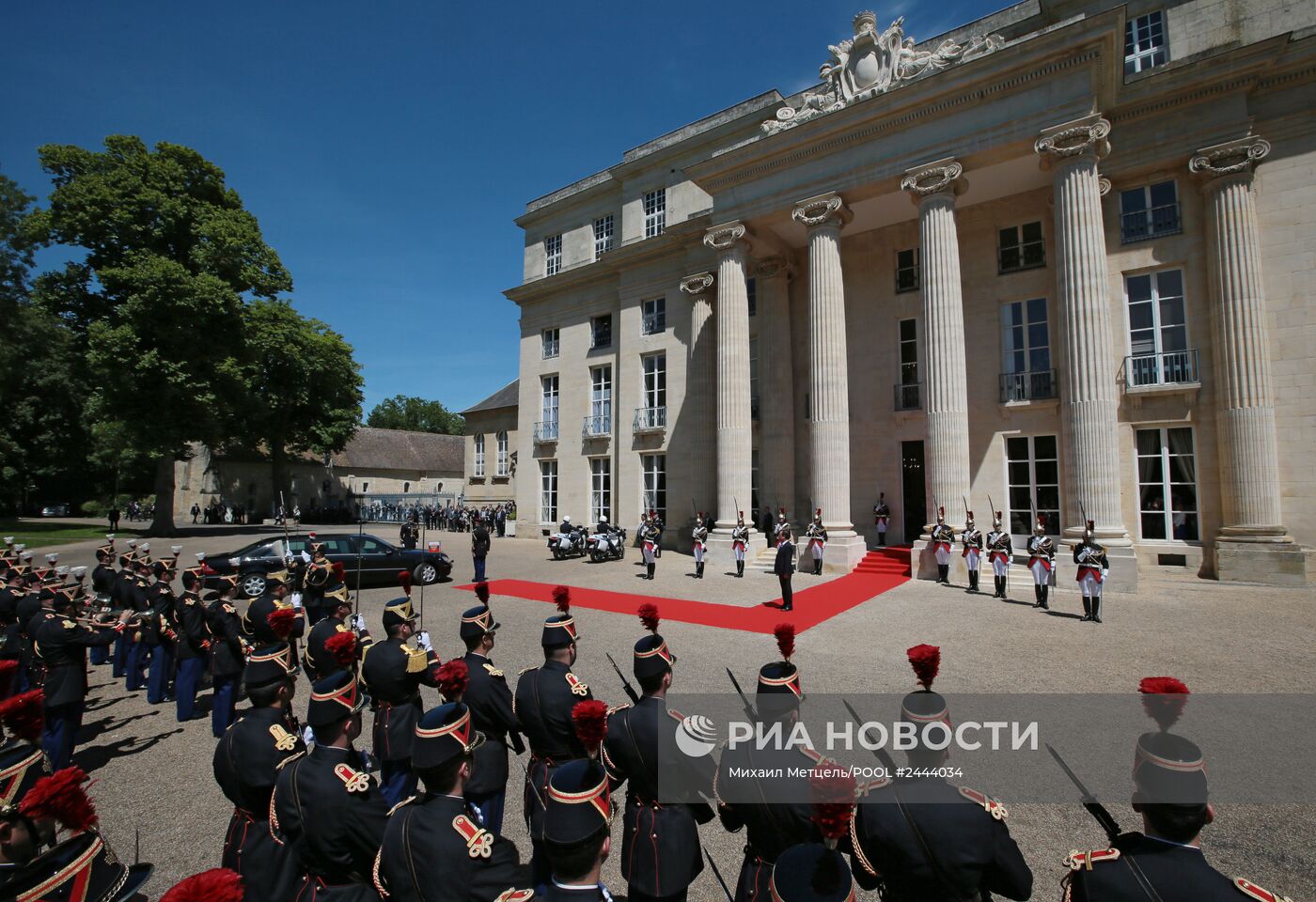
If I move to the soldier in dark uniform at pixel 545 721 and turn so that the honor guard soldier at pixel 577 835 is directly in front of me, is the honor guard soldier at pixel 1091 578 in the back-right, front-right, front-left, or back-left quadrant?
back-left

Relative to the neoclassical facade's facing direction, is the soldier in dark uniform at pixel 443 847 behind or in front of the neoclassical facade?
in front

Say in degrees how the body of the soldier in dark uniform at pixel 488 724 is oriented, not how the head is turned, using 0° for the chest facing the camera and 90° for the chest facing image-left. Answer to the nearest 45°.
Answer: approximately 225°

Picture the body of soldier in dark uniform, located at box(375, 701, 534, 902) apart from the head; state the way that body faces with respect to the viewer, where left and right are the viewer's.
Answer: facing away from the viewer and to the right of the viewer

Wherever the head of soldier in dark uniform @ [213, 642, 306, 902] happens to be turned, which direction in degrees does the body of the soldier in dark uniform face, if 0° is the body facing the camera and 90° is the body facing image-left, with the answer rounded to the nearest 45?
approximately 225°

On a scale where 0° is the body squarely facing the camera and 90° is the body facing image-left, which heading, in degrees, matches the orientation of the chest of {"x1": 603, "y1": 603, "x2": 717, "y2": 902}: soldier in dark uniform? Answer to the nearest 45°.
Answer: approximately 225°

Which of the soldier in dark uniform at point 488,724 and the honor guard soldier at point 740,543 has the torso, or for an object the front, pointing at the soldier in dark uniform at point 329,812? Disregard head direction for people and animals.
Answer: the honor guard soldier

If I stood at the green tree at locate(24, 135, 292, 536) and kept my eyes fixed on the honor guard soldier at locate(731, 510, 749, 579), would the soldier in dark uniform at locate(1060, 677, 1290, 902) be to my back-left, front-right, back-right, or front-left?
front-right

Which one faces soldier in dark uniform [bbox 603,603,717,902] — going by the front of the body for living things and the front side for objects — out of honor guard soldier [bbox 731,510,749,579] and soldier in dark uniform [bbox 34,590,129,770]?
the honor guard soldier

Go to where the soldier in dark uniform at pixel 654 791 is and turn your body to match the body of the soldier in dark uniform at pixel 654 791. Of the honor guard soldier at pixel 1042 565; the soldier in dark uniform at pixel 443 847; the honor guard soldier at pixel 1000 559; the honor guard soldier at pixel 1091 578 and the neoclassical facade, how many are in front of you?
4

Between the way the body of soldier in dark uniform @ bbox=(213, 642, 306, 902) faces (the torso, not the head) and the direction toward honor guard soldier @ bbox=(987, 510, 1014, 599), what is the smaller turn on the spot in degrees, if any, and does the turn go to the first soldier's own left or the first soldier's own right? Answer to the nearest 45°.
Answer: approximately 45° to the first soldier's own right

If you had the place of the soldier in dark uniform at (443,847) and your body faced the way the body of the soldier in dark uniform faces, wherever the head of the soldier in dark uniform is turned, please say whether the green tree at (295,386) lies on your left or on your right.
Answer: on your left

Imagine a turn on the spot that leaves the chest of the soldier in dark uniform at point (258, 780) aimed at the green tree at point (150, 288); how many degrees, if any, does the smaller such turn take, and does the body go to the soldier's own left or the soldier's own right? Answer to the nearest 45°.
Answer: approximately 45° to the soldier's own left

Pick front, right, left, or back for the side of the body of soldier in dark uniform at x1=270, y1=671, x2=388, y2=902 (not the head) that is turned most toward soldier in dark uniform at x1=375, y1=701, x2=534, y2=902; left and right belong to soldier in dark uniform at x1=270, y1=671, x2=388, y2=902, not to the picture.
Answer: right

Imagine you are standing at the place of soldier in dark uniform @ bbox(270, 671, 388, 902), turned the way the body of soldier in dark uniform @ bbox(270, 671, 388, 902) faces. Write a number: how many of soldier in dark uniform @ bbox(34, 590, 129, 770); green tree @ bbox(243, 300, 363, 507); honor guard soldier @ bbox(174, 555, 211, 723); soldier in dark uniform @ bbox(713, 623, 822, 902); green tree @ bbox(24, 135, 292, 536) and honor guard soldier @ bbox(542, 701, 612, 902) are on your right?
2

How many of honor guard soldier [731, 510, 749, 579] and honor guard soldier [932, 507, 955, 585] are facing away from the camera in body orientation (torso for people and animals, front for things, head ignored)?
0

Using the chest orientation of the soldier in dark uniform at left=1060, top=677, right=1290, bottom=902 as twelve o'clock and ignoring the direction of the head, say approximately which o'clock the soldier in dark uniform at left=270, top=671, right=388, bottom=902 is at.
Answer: the soldier in dark uniform at left=270, top=671, right=388, bottom=902 is roughly at 8 o'clock from the soldier in dark uniform at left=1060, top=677, right=1290, bottom=902.

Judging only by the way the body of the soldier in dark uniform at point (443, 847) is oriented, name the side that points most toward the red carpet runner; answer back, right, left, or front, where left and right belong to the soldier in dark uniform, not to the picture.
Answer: front

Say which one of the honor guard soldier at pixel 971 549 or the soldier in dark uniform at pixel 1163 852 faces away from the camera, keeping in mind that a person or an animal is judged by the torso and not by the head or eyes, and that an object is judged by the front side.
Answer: the soldier in dark uniform

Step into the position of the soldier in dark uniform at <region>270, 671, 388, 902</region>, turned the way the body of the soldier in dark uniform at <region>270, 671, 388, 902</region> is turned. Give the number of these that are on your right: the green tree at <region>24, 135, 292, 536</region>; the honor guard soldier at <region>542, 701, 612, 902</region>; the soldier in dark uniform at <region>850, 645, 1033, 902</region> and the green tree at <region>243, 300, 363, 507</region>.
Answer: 2

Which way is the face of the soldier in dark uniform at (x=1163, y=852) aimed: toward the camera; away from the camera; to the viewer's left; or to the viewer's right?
away from the camera

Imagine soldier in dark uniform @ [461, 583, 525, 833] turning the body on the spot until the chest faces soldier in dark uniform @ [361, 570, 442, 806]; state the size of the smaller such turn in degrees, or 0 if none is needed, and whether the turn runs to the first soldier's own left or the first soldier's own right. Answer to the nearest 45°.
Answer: approximately 90° to the first soldier's own left

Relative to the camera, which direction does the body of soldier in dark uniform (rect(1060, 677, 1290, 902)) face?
away from the camera

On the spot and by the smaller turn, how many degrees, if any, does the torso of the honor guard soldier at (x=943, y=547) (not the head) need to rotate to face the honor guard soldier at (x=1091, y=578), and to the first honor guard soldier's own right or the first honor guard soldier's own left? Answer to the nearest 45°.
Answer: approximately 90° to the first honor guard soldier's own left
